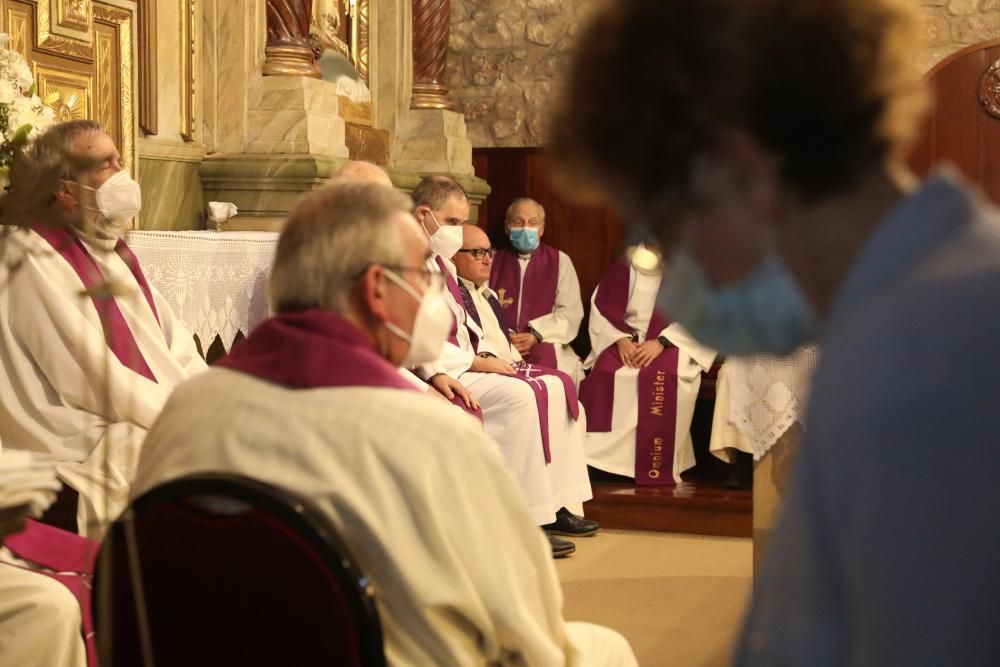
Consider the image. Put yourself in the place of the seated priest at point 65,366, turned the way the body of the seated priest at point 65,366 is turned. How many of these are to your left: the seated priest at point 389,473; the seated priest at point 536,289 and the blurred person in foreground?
1

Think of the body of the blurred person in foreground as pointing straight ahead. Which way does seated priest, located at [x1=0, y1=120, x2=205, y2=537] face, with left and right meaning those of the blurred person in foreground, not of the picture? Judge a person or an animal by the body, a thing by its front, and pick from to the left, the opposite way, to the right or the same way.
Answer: the opposite way

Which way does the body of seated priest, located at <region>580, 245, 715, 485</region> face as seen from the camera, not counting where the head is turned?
toward the camera

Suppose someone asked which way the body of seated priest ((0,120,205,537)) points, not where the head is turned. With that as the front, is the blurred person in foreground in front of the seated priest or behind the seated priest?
in front

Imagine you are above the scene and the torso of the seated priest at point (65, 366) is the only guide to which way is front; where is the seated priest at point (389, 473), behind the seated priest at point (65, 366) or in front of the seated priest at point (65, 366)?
in front

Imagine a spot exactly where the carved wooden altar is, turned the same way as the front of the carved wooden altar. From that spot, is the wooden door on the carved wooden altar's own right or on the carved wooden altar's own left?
on the carved wooden altar's own left

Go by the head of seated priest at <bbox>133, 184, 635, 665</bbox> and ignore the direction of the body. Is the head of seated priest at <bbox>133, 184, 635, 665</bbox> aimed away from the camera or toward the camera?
away from the camera

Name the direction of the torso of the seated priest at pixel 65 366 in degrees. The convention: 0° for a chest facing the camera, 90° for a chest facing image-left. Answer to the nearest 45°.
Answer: approximately 315°

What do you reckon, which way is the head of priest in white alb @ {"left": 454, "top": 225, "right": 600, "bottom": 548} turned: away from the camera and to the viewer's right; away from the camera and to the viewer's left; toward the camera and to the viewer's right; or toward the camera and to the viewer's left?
toward the camera and to the viewer's right

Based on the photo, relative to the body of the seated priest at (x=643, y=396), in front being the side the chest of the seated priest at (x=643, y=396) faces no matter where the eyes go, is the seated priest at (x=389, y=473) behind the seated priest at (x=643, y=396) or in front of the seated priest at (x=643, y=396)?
in front

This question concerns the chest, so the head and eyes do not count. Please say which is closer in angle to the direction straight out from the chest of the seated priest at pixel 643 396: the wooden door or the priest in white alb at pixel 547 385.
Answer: the priest in white alb
